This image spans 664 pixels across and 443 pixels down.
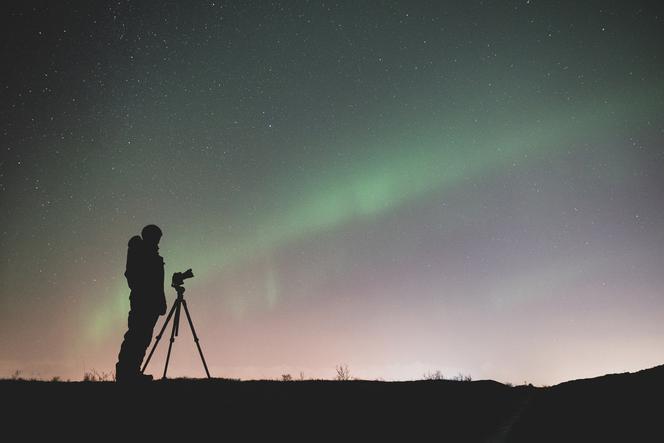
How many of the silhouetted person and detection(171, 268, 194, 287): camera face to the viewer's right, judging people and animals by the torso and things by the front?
2

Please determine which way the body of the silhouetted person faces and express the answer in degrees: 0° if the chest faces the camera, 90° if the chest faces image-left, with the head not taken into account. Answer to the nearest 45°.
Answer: approximately 270°

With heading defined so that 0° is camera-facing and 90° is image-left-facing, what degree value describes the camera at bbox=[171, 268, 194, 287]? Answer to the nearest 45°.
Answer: approximately 270°

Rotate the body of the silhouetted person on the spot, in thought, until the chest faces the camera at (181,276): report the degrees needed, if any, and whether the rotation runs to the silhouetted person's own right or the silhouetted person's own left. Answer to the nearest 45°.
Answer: approximately 45° to the silhouetted person's own left

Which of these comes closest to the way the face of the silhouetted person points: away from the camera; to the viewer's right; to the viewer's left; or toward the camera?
to the viewer's right

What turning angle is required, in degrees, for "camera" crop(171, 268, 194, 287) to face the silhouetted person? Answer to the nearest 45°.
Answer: approximately 135° to its right
